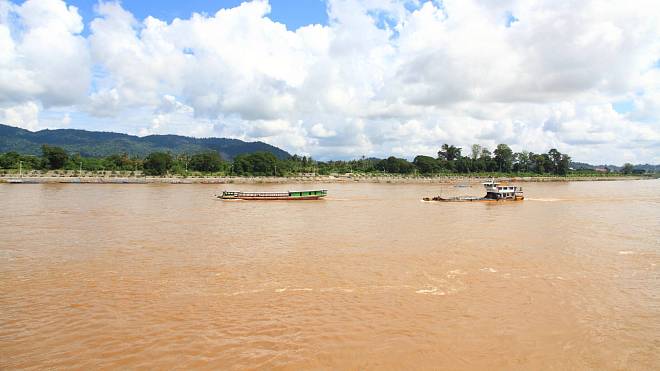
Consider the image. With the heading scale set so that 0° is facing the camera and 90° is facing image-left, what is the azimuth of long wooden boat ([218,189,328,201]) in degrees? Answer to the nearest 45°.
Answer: approximately 90°

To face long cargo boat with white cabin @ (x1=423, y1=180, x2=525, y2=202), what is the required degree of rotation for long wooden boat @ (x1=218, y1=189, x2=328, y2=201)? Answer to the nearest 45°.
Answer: approximately 180°

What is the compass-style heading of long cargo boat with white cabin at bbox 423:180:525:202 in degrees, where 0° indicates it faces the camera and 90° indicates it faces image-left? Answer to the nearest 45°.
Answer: approximately 90°

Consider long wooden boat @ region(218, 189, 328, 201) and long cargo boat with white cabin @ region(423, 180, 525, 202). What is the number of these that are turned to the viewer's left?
2
